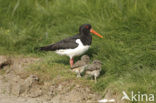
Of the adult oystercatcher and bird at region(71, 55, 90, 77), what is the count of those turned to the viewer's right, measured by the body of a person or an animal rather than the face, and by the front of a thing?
2

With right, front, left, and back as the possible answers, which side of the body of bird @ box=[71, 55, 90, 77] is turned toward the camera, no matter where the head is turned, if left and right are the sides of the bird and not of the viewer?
right

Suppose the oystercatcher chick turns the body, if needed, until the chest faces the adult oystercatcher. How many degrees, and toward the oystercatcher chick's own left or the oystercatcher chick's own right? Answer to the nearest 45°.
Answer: approximately 135° to the oystercatcher chick's own left

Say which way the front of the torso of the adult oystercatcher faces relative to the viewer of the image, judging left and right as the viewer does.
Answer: facing to the right of the viewer

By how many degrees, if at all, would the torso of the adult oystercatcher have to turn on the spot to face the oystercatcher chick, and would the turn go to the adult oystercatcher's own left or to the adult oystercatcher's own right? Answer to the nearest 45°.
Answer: approximately 45° to the adult oystercatcher's own right
